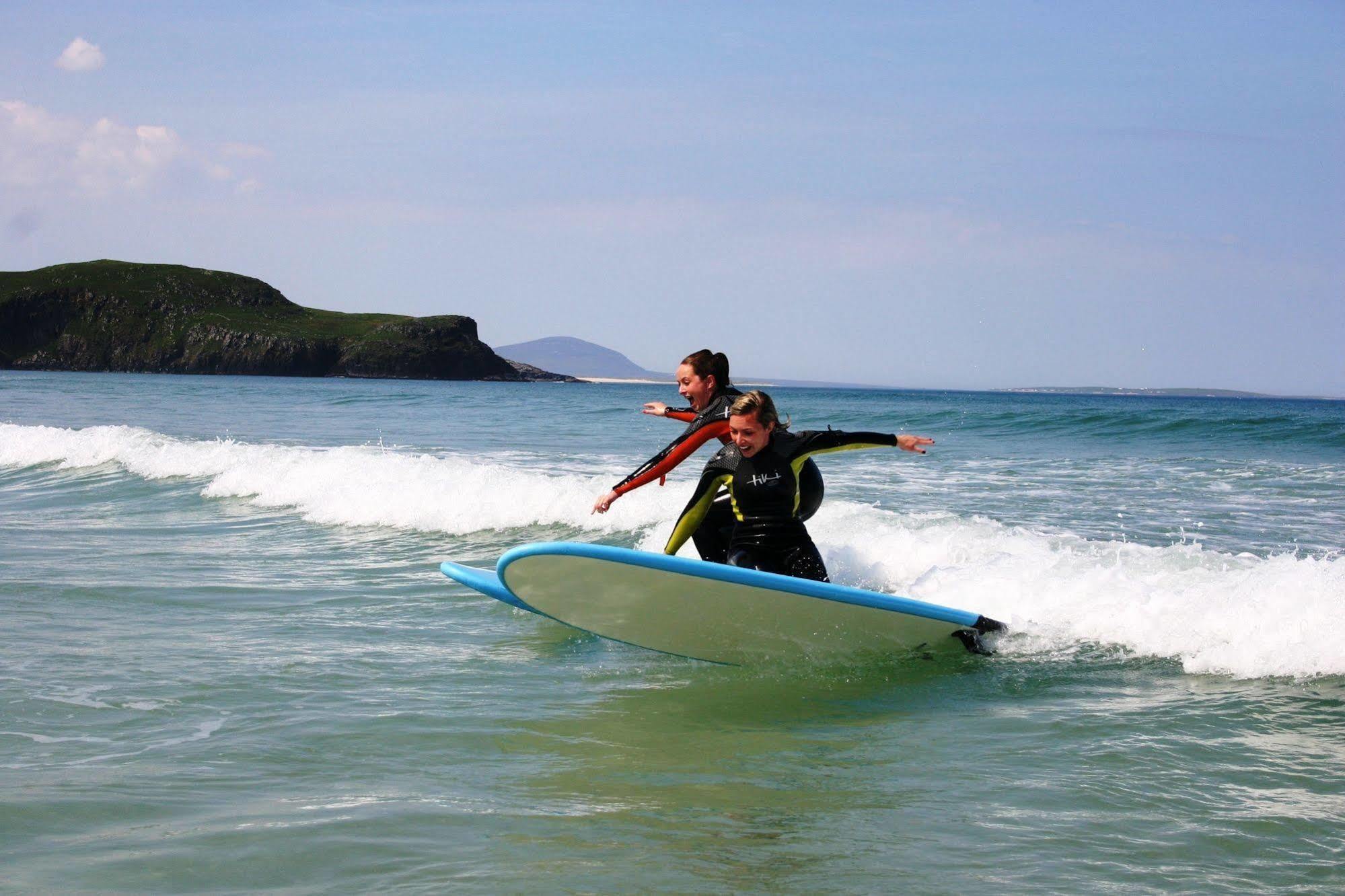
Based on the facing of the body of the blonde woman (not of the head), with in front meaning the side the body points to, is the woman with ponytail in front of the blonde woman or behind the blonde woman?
behind

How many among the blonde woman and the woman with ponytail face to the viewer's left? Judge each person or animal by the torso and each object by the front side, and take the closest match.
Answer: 1

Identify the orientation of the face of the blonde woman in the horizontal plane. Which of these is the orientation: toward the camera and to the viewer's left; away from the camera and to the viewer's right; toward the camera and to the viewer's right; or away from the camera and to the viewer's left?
toward the camera and to the viewer's left

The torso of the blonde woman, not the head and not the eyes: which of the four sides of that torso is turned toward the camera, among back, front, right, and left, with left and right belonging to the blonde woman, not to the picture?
front

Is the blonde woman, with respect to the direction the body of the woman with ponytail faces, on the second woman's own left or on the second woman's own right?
on the second woman's own left

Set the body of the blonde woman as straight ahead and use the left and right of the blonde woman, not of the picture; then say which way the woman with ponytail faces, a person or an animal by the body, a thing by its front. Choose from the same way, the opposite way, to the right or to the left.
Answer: to the right

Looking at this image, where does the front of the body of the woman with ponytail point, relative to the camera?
to the viewer's left
